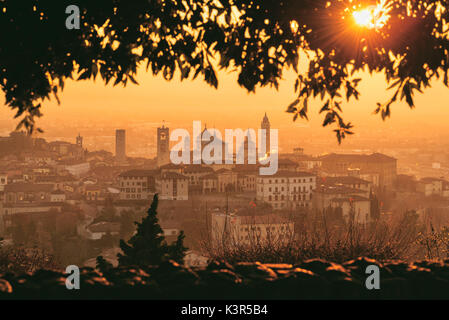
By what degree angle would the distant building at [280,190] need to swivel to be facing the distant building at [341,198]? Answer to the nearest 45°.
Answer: approximately 45° to its left

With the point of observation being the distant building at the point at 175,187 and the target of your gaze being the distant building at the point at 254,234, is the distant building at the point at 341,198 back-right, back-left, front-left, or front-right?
front-left

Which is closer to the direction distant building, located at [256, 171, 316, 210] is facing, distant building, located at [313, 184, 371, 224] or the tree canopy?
the tree canopy

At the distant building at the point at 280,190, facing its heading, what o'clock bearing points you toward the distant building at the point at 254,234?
the distant building at the point at 254,234 is roughly at 12 o'clock from the distant building at the point at 280,190.

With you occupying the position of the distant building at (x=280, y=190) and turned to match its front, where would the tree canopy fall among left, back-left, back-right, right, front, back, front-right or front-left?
front

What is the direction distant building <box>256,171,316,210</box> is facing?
toward the camera

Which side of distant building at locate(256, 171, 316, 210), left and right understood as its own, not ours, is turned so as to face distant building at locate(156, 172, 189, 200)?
right
